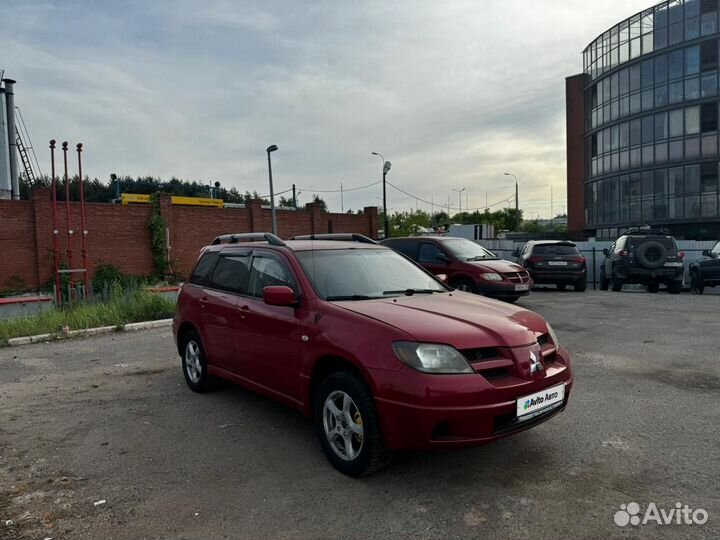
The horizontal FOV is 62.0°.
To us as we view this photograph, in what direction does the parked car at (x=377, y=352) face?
facing the viewer and to the right of the viewer

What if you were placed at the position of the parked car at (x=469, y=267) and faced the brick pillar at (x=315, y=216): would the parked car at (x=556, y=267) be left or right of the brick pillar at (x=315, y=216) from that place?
right

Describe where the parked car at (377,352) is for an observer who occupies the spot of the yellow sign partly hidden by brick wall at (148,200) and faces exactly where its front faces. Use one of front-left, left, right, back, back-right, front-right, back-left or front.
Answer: front

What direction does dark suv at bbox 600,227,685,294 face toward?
away from the camera

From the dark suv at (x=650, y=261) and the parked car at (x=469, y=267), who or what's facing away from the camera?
the dark suv

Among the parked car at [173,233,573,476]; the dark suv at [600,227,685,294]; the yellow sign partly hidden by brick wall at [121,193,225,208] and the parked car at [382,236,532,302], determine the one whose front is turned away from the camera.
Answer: the dark suv

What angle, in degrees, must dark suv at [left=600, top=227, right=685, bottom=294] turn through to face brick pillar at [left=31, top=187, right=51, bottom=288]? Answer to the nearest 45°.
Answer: approximately 90° to its left

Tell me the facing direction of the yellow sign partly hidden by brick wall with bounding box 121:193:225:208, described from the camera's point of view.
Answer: facing the viewer

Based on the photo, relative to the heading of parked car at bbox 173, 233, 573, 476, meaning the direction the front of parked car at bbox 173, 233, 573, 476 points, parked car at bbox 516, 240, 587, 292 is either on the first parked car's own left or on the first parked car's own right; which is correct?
on the first parked car's own left

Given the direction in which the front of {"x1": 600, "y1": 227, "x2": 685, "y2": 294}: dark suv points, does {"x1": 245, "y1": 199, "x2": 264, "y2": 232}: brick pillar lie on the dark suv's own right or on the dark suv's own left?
on the dark suv's own left

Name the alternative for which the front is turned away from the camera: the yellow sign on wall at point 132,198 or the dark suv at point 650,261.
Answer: the dark suv

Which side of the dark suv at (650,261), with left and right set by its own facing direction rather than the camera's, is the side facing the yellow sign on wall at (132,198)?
left

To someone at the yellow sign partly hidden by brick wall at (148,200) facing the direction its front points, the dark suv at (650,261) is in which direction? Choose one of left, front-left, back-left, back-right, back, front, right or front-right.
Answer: front-left

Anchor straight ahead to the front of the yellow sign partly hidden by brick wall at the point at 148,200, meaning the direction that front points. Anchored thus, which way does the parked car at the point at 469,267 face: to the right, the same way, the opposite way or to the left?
the same way

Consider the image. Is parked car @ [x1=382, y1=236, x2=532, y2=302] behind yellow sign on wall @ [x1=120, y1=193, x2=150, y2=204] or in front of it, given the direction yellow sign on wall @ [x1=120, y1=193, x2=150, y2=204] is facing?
in front

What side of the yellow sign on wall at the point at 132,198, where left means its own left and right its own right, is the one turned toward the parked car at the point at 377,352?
front

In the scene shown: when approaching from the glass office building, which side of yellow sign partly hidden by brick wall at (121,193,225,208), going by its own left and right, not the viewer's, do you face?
left

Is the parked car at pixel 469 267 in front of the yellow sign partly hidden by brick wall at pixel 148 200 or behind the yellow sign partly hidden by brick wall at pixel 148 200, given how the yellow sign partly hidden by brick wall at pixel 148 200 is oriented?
in front

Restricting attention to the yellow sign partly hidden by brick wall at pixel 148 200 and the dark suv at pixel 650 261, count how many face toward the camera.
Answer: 1
